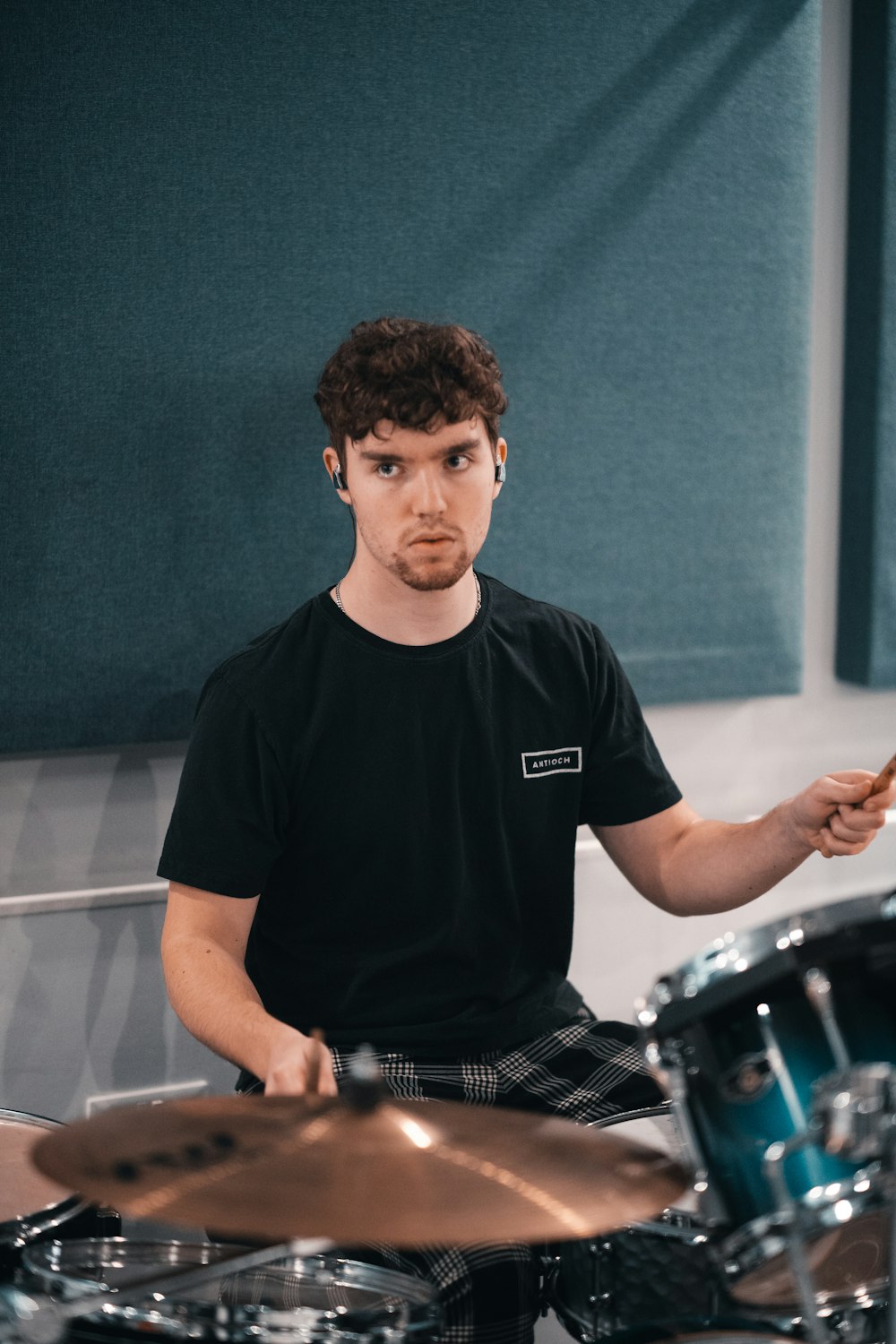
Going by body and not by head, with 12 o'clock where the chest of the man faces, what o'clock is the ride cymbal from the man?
The ride cymbal is roughly at 12 o'clock from the man.

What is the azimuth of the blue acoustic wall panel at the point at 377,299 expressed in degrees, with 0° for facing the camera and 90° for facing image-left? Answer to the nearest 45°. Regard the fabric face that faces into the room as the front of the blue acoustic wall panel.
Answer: approximately 0°

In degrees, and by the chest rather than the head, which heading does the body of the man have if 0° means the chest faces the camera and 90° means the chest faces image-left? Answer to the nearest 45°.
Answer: approximately 0°

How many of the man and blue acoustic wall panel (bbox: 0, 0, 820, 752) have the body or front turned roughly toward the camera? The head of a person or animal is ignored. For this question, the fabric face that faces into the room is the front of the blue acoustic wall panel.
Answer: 2
